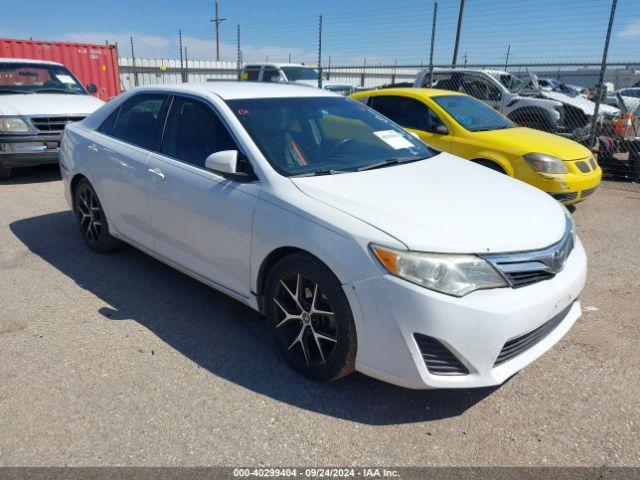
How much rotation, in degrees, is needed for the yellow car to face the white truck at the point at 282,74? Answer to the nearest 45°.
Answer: approximately 180°

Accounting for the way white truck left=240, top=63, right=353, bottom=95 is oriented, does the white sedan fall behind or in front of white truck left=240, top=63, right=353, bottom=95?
in front

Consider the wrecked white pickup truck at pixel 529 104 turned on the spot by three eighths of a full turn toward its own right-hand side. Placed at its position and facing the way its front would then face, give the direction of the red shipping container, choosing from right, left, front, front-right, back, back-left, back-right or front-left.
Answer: front

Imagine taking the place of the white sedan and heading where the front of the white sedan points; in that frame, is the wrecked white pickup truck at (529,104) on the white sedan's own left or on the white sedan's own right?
on the white sedan's own left

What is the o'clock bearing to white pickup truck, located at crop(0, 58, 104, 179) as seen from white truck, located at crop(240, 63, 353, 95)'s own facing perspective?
The white pickup truck is roughly at 2 o'clock from the white truck.

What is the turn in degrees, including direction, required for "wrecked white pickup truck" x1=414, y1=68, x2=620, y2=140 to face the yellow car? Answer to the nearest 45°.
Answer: approximately 45° to its right

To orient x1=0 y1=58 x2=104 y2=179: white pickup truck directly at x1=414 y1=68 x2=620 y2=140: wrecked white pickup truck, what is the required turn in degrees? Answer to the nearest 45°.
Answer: approximately 45° to its left

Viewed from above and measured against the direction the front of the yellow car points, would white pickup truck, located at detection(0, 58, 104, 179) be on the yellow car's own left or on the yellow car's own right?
on the yellow car's own right
